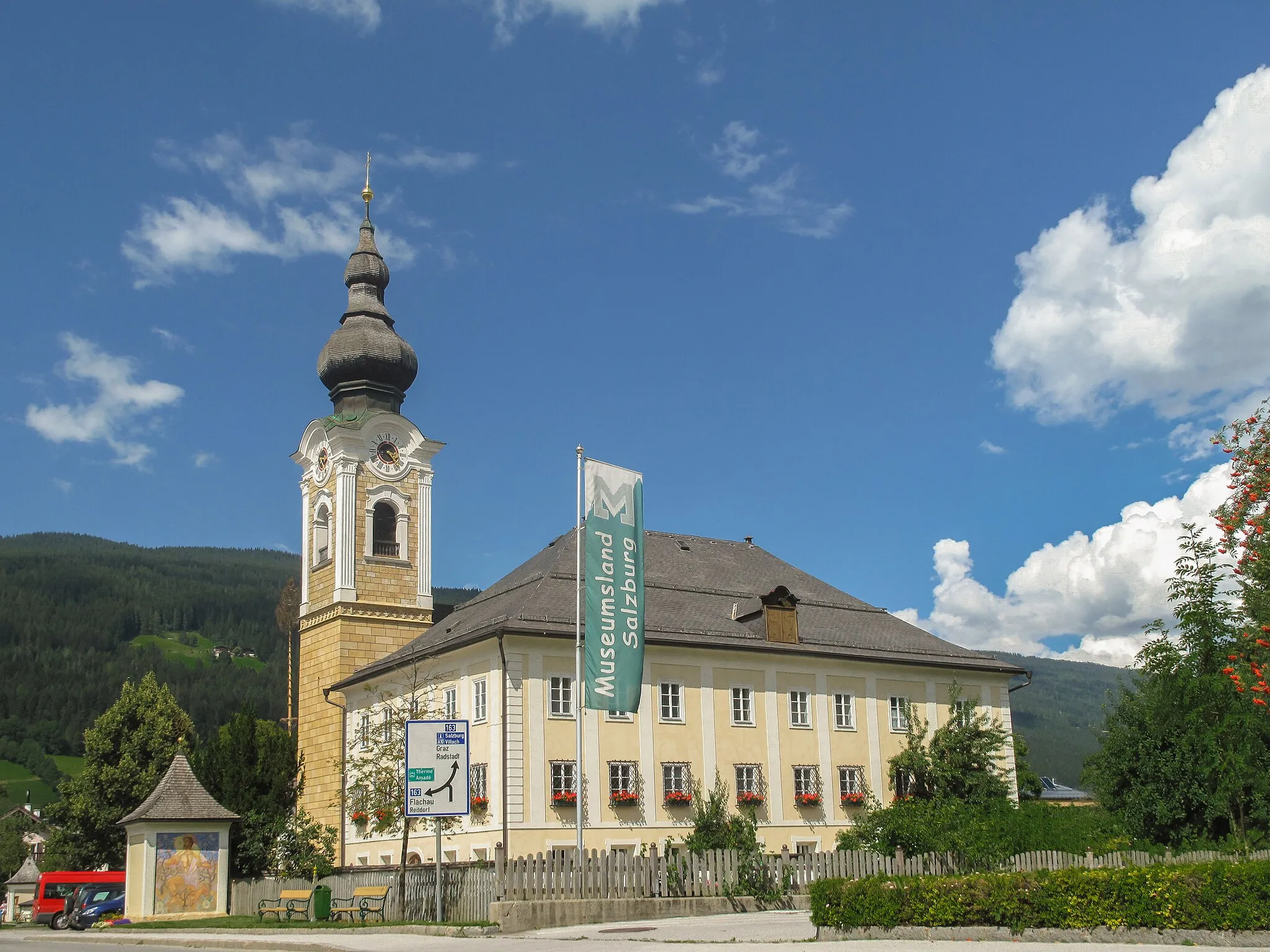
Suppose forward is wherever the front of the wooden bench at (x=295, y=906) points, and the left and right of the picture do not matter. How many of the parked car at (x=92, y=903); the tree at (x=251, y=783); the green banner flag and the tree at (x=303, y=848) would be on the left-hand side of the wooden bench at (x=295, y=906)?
1

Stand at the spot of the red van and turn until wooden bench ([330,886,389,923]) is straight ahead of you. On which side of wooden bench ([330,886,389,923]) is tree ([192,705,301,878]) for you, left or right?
left

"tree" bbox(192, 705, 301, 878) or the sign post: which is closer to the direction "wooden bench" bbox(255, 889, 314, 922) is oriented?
the sign post

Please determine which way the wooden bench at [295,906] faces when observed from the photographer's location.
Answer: facing the viewer and to the left of the viewer

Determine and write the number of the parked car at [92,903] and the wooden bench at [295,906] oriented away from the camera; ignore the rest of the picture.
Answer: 0

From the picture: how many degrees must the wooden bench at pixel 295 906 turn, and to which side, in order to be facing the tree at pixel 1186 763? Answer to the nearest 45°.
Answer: approximately 135° to its left

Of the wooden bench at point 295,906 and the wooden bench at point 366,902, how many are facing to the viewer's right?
0
